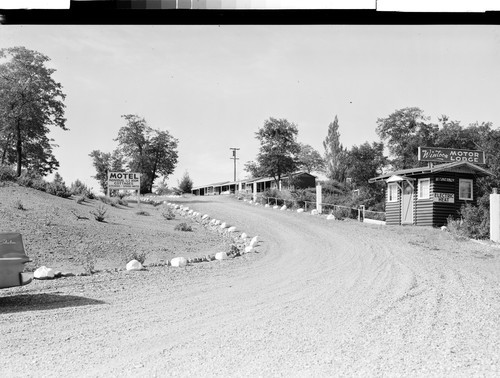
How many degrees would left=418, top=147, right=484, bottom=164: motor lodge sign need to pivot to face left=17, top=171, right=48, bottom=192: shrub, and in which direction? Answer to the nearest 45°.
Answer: approximately 45° to its right

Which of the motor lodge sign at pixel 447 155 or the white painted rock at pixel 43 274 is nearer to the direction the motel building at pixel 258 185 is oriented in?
the white painted rock

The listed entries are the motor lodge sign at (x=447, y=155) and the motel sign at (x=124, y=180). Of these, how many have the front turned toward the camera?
2

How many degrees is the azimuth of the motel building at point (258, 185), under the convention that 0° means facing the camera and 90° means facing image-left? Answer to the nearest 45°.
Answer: approximately 45°

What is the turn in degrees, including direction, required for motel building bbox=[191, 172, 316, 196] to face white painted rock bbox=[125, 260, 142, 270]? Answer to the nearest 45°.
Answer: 0° — it already faces it

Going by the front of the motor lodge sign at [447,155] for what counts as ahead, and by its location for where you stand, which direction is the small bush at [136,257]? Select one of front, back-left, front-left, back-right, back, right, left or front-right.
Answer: front-right

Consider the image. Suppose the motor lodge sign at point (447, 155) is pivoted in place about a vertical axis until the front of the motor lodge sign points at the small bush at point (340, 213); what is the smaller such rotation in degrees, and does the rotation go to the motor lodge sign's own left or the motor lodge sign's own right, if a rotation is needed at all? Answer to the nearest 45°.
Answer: approximately 135° to the motor lodge sign's own right
